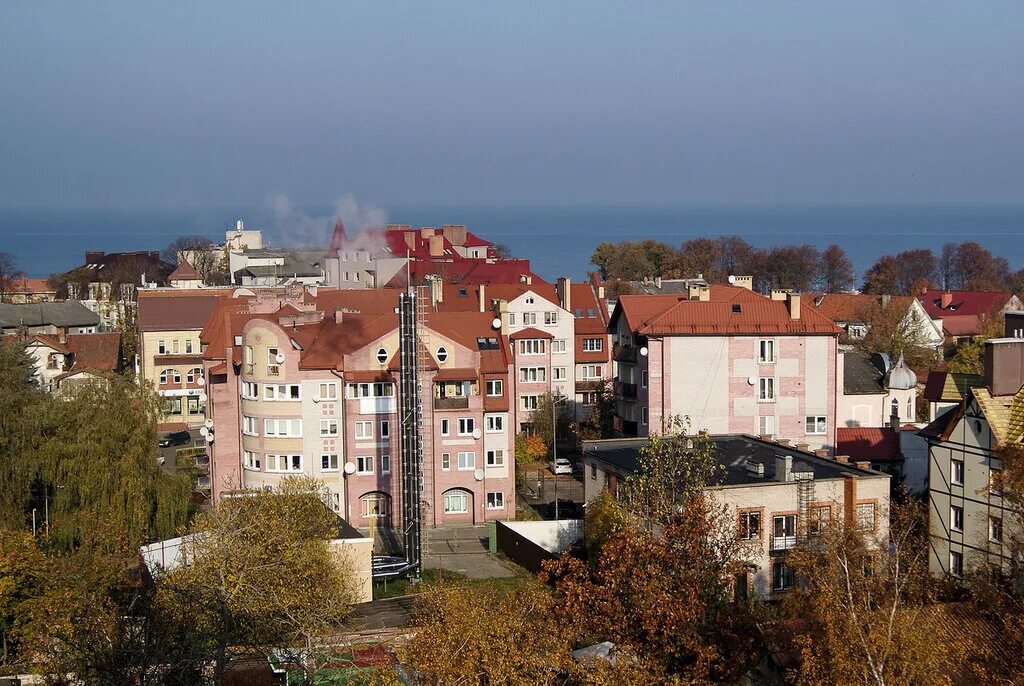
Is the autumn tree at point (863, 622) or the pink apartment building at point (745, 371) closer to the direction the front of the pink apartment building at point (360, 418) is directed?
the autumn tree

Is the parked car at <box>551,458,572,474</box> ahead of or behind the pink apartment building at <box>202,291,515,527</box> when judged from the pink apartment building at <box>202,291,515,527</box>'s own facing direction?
behind

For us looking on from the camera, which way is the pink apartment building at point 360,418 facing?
facing the viewer

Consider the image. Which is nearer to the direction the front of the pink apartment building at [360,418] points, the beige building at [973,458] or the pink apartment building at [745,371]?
the beige building

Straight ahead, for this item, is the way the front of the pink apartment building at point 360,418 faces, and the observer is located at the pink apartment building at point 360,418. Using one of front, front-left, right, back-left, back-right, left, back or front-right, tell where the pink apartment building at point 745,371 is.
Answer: left

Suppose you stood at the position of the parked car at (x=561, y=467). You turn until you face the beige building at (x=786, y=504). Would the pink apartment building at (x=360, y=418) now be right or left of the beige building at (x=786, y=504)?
right

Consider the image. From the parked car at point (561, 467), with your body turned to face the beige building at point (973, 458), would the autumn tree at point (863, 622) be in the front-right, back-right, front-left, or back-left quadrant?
front-right

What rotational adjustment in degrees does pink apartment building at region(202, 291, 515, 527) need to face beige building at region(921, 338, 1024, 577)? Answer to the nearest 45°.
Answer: approximately 45° to its left

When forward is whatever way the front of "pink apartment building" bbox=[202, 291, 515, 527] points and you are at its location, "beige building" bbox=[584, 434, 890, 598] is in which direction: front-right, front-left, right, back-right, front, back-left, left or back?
front-left

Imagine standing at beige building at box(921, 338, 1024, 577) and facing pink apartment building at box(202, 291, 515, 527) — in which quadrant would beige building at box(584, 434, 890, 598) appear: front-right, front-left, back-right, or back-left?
front-left

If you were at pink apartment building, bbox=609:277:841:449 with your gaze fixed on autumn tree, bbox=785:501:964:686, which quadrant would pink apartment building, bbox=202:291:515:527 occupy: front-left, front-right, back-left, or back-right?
front-right
